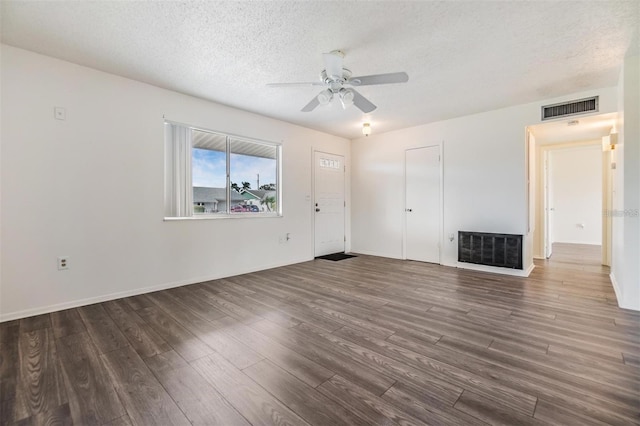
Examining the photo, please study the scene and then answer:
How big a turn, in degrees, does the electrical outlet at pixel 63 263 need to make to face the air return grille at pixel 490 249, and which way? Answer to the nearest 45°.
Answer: approximately 45° to its left

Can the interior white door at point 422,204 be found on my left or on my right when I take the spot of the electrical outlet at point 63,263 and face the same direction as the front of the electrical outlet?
on my left

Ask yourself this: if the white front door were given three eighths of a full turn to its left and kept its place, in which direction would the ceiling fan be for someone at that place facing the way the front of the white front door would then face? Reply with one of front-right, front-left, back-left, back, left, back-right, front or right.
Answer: back

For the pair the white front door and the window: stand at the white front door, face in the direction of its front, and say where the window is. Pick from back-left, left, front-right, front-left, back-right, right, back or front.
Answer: right

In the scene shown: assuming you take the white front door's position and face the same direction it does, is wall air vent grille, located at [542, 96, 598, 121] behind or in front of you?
in front

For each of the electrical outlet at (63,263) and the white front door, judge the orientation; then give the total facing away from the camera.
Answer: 0

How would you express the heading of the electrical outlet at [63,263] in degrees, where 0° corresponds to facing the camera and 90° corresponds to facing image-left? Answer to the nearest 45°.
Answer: approximately 0°

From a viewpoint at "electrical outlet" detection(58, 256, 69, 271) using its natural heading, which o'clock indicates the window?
The window is roughly at 9 o'clock from the electrical outlet.

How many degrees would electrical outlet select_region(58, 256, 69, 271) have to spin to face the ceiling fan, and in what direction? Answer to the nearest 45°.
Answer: approximately 45° to its left

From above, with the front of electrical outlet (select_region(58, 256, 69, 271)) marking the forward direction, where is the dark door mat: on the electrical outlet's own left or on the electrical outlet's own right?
on the electrical outlet's own left

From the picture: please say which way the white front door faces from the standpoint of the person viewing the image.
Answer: facing the viewer and to the right of the viewer
